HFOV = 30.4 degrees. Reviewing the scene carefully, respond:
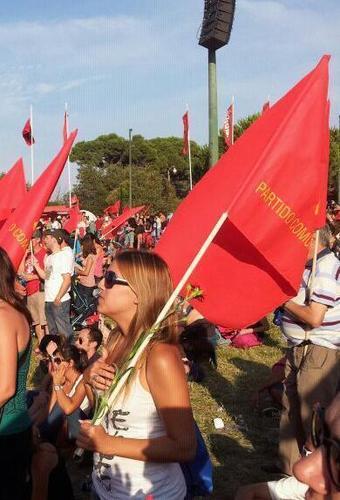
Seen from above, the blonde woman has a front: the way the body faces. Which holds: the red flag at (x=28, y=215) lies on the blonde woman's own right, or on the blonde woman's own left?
on the blonde woman's own right

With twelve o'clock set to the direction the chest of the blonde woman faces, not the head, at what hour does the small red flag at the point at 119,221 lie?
The small red flag is roughly at 3 o'clock from the blonde woman.

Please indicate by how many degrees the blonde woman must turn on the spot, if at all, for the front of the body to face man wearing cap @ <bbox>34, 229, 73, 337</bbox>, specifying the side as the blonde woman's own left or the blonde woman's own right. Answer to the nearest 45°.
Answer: approximately 90° to the blonde woman's own right

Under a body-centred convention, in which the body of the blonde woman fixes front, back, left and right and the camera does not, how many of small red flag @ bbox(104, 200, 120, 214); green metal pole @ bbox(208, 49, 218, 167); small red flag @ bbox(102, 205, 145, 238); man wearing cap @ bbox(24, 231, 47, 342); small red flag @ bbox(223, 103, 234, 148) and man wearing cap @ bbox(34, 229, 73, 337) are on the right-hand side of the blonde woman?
6

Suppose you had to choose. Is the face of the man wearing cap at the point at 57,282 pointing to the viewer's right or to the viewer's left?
to the viewer's left
